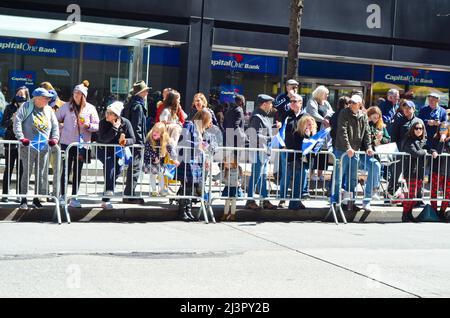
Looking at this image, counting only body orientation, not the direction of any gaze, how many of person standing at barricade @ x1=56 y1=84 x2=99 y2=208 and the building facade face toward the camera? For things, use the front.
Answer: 2

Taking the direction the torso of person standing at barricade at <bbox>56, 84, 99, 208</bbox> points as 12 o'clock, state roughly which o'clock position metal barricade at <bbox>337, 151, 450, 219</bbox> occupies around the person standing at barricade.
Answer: The metal barricade is roughly at 9 o'clock from the person standing at barricade.

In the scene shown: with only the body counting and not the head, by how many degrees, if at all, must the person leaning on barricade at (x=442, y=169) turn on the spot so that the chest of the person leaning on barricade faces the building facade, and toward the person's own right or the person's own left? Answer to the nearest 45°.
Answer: approximately 135° to the person's own right

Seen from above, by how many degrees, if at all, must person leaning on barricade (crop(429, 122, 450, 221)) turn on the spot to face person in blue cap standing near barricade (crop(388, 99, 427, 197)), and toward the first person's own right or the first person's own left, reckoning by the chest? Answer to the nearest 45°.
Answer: approximately 90° to the first person's own right

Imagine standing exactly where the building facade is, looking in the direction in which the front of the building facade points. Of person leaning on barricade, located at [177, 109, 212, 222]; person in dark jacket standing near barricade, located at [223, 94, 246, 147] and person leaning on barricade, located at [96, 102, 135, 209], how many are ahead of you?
3

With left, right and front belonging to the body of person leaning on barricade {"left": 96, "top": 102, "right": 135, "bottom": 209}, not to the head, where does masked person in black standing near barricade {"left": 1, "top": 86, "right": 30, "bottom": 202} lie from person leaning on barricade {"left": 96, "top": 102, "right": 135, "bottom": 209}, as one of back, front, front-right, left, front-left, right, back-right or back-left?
right

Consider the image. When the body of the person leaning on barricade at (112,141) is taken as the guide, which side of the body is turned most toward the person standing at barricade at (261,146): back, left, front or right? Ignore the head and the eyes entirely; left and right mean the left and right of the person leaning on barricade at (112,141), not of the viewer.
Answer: left
